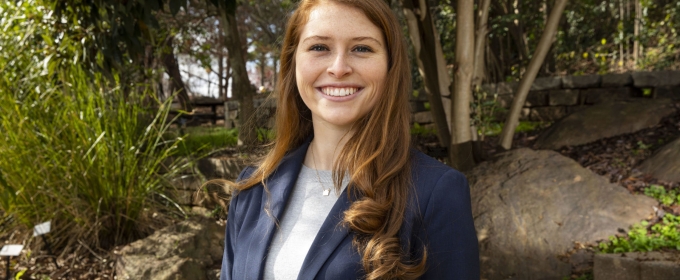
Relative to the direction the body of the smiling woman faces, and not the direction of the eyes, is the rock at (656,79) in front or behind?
behind

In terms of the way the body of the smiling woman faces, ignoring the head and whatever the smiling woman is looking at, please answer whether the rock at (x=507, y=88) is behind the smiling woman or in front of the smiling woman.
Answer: behind

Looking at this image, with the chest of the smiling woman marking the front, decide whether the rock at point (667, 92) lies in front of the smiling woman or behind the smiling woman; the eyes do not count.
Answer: behind

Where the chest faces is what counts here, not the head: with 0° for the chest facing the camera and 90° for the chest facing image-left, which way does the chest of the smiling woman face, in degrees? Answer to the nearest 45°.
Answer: approximately 45°

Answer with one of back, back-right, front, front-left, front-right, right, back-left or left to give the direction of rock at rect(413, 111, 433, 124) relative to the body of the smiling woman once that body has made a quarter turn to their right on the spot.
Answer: front-right

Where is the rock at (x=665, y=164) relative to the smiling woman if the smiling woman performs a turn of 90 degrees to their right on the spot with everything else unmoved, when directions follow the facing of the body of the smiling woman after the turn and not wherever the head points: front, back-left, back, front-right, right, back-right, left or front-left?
right

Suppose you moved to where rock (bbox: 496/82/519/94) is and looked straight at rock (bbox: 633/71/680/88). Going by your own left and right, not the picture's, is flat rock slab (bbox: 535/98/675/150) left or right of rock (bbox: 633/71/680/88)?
right

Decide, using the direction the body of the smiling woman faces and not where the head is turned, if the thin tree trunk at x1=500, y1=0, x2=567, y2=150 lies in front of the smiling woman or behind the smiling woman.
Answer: behind

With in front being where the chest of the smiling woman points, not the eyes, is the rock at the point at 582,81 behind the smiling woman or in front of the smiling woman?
behind
